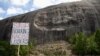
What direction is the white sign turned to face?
toward the camera

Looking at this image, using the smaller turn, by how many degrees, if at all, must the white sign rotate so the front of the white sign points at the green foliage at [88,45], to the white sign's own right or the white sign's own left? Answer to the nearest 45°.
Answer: approximately 135° to the white sign's own left

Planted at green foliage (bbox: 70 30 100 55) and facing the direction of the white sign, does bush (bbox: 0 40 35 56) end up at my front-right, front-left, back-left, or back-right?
front-right
